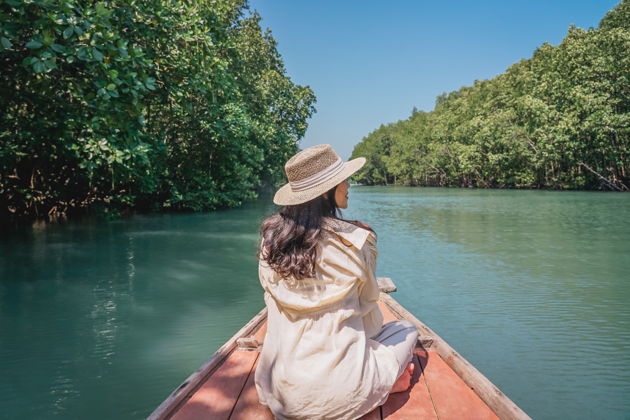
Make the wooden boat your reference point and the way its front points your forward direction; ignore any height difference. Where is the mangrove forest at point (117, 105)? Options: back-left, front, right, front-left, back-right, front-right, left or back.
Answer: front-left

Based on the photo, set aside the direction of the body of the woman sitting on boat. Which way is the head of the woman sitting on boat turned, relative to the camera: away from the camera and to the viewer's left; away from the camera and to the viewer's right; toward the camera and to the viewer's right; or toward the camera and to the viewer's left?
away from the camera and to the viewer's right

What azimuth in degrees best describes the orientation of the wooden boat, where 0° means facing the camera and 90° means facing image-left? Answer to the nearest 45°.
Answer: approximately 180°

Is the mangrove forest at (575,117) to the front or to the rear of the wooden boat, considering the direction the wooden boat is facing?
to the front
